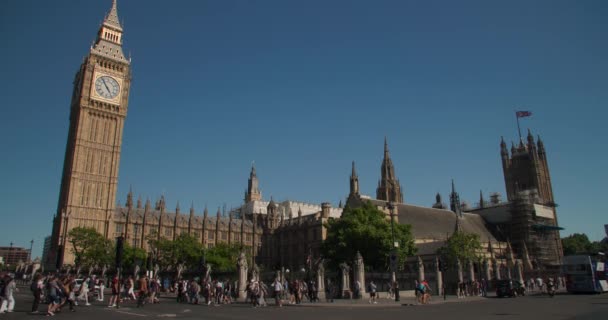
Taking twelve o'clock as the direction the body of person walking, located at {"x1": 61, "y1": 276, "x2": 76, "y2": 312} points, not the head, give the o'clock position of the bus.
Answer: The bus is roughly at 12 o'clock from the person walking.

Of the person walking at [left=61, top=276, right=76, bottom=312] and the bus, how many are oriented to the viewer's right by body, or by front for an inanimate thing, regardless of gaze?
1

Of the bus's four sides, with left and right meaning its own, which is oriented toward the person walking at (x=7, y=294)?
front

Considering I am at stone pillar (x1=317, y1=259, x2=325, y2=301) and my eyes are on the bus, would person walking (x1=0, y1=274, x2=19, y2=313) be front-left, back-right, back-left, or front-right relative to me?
back-right

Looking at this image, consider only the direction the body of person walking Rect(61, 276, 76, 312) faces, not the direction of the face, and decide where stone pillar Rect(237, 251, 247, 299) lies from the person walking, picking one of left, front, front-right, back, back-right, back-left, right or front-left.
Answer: front-left

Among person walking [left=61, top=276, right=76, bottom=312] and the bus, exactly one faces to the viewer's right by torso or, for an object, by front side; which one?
the person walking

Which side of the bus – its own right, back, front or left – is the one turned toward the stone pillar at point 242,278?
front

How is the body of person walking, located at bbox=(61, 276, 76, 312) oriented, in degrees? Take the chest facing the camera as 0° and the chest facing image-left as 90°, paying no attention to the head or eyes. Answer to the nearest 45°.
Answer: approximately 270°

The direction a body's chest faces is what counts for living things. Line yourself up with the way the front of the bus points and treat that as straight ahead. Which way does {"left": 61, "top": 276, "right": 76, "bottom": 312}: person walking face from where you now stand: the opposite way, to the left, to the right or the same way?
the opposite way

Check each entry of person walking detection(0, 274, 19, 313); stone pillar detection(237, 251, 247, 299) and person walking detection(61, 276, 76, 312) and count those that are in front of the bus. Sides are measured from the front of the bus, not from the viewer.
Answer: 3

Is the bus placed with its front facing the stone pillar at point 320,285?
yes

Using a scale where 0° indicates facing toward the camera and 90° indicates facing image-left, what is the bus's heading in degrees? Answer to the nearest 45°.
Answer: approximately 45°

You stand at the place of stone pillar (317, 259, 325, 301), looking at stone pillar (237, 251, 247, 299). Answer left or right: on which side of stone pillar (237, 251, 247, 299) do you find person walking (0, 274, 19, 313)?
left
